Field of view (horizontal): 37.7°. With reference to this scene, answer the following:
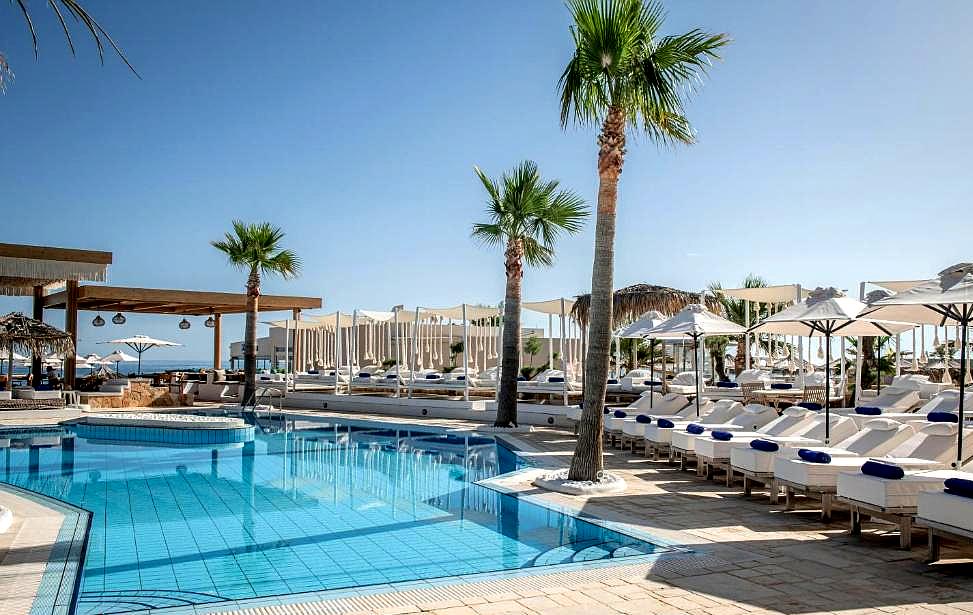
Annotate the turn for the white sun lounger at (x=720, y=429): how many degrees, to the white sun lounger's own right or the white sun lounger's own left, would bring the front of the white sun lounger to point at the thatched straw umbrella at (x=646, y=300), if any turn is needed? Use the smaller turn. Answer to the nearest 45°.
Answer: approximately 135° to the white sun lounger's own right

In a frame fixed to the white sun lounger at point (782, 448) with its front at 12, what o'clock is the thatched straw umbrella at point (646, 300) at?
The thatched straw umbrella is roughly at 4 o'clock from the white sun lounger.
